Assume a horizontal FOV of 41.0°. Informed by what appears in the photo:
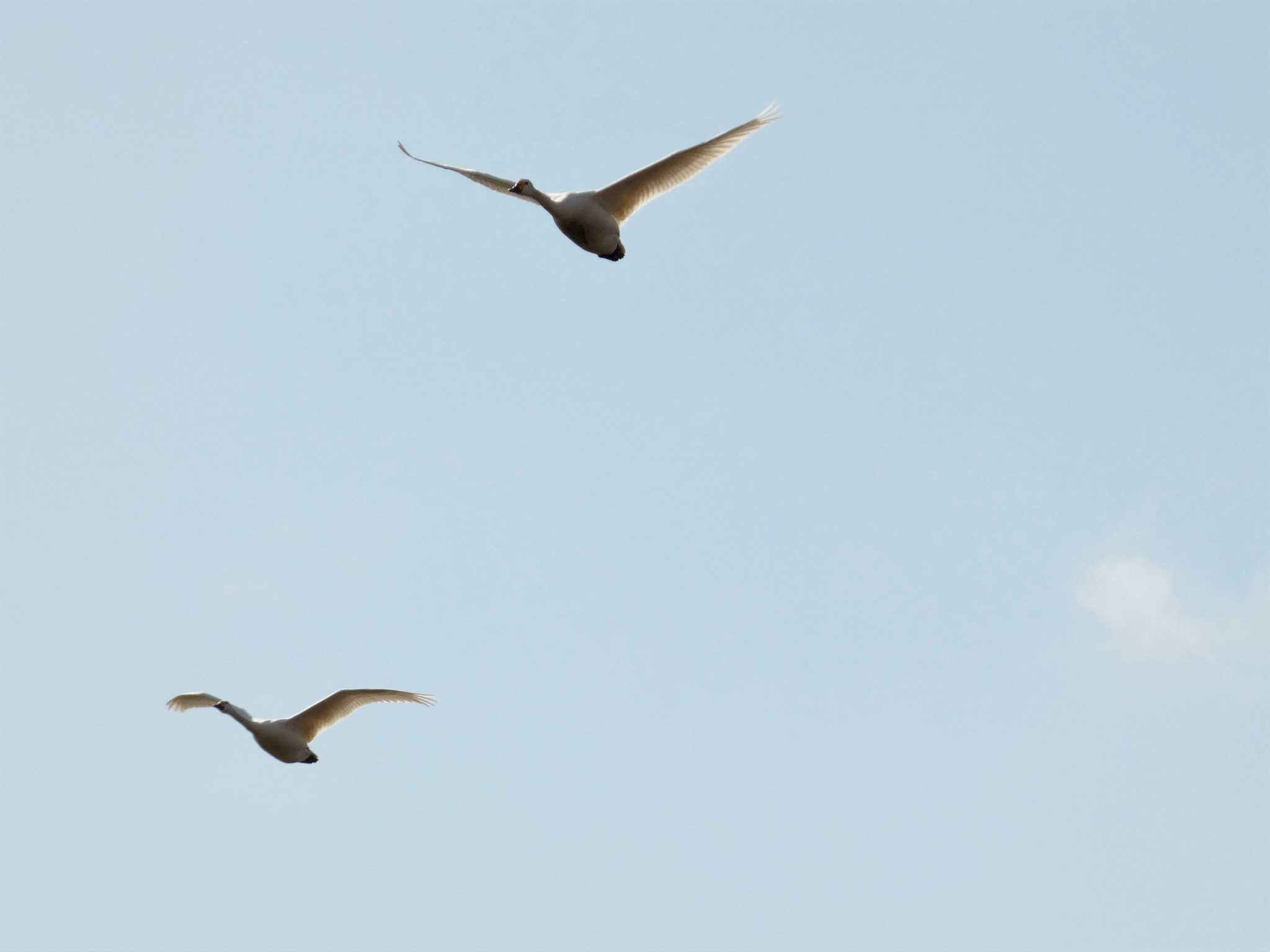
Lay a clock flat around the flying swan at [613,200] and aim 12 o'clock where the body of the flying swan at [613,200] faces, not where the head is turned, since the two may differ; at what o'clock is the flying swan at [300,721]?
the flying swan at [300,721] is roughly at 4 o'clock from the flying swan at [613,200].

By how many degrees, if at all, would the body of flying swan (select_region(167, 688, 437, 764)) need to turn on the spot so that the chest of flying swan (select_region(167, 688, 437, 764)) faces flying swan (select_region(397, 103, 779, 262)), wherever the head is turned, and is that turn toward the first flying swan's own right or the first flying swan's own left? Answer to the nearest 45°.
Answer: approximately 45° to the first flying swan's own left

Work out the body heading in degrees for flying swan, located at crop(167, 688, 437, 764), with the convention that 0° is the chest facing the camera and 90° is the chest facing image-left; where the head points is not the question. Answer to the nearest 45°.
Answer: approximately 45°

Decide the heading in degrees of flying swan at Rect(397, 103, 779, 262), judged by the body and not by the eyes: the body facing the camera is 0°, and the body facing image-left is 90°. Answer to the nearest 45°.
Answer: approximately 45°

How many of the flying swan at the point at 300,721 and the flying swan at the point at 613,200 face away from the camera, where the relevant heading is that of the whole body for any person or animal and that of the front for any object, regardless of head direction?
0
